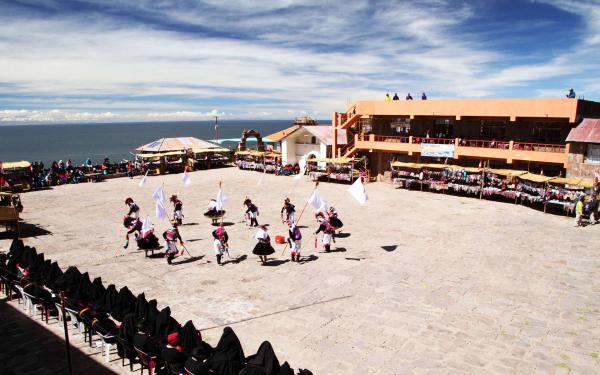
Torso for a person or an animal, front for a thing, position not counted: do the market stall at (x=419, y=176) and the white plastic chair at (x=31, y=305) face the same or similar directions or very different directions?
very different directions

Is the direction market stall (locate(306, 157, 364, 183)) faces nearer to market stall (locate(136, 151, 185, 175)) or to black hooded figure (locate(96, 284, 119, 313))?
the black hooded figure

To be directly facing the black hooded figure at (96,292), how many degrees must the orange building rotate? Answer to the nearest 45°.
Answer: approximately 45° to its left

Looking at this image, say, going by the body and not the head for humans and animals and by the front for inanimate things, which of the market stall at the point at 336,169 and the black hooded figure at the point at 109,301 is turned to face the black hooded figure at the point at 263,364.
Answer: the market stall

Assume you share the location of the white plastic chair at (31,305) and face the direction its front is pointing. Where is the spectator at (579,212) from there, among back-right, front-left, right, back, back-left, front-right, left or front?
front-right

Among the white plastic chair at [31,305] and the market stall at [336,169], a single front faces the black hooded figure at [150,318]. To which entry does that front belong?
the market stall

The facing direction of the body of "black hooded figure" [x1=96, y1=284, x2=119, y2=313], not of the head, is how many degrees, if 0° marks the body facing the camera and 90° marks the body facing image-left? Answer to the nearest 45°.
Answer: approximately 225°

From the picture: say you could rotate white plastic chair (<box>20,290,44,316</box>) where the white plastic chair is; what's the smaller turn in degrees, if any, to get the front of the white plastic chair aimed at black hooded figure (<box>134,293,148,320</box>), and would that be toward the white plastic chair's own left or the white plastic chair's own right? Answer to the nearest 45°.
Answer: approximately 90° to the white plastic chair's own right

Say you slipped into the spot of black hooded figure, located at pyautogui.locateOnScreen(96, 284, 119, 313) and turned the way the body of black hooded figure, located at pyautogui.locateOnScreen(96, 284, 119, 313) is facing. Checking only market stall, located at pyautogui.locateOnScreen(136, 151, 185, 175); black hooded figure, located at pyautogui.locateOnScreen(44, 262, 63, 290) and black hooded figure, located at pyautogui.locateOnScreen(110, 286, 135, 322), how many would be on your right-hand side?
1

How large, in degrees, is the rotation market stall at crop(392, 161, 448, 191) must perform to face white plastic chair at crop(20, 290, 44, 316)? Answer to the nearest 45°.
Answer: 0° — it already faces it

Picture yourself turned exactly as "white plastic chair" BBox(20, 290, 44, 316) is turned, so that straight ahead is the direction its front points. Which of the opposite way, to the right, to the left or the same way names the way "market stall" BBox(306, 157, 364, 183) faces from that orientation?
the opposite way

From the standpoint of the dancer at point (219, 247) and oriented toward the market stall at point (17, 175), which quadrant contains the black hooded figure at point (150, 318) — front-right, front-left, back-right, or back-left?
back-left

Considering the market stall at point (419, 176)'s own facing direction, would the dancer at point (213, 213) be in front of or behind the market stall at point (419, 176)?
in front

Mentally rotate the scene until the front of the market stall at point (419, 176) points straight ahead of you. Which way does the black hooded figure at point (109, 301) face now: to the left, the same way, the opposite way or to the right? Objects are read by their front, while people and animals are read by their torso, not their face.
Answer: the opposite way
